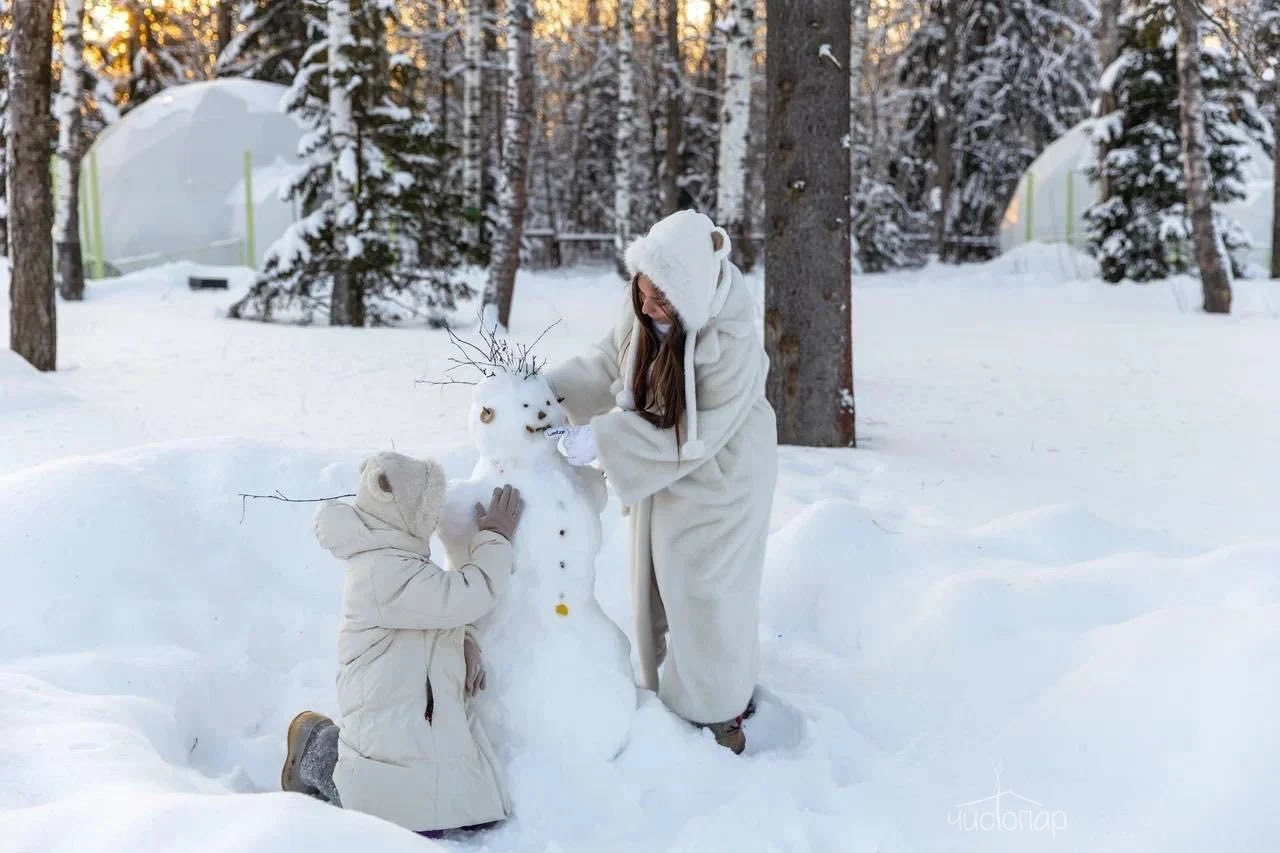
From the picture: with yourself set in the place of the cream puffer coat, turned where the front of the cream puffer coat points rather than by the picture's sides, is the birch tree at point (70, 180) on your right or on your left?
on your left

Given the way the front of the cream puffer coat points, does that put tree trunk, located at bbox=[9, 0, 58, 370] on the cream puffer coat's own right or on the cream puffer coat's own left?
on the cream puffer coat's own left

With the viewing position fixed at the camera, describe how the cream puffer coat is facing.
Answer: facing to the right of the viewer

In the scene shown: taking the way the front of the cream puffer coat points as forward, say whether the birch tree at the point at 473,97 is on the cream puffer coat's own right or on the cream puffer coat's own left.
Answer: on the cream puffer coat's own left

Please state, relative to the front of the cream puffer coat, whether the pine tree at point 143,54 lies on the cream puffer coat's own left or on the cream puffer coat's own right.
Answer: on the cream puffer coat's own left
